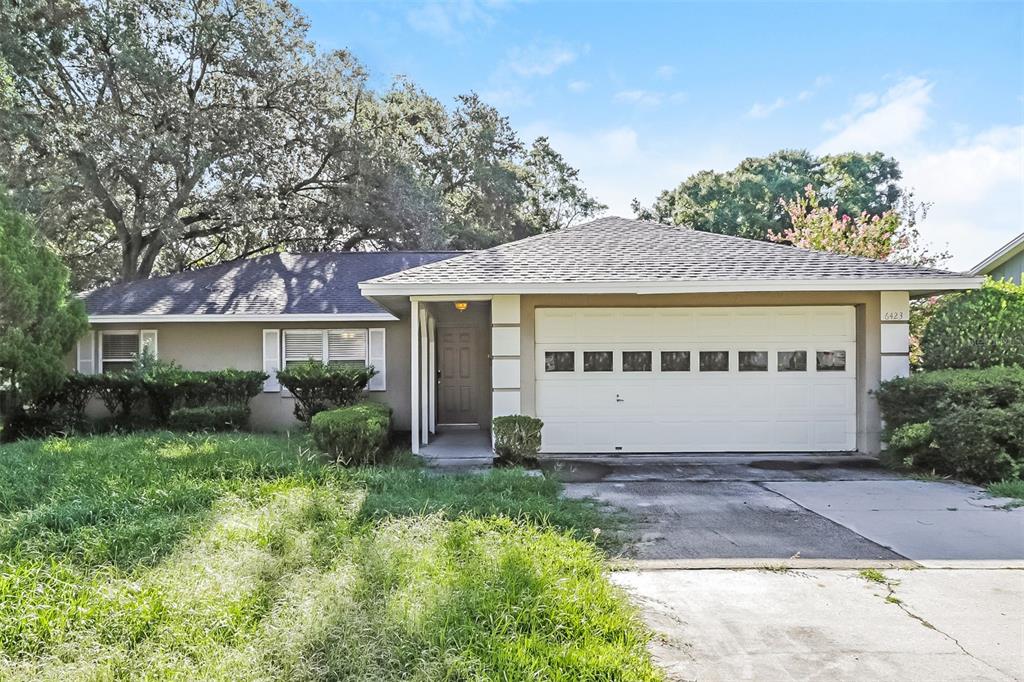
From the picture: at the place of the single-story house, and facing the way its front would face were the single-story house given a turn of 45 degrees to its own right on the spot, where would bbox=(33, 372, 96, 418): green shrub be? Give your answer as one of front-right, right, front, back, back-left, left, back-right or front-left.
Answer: front-right

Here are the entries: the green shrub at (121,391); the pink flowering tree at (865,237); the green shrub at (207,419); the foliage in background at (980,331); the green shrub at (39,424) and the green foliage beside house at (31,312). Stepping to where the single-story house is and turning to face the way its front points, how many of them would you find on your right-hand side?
4

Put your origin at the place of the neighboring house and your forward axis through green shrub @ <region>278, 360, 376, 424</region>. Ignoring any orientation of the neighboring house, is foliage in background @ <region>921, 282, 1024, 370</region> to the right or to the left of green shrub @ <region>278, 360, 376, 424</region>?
left

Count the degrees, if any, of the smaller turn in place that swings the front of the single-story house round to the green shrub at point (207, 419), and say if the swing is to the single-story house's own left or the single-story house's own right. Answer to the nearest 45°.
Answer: approximately 90° to the single-story house's own right

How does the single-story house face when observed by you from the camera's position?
facing the viewer

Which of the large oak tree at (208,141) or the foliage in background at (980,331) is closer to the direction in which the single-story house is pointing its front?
the foliage in background

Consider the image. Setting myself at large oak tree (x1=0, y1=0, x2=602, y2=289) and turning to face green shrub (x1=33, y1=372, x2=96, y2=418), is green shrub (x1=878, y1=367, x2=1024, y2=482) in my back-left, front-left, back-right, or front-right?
front-left

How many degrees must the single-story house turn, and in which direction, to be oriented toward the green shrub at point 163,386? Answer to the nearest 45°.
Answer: approximately 90° to its right

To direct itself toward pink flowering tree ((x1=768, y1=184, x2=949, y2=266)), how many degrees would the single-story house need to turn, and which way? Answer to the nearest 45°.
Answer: approximately 135° to its left

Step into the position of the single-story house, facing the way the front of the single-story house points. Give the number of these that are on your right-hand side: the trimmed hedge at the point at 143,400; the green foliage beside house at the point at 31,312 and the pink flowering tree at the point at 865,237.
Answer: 2

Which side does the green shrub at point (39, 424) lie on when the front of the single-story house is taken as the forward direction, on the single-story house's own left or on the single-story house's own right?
on the single-story house's own right

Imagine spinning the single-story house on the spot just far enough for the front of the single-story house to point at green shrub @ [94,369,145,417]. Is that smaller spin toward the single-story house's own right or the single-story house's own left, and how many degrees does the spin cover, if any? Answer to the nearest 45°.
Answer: approximately 90° to the single-story house's own right

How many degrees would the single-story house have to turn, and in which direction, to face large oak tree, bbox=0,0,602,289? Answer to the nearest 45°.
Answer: approximately 135° to its right

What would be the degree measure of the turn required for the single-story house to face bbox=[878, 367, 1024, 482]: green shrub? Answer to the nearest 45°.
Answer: approximately 45° to its left

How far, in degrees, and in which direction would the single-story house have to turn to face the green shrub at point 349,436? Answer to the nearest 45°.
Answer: approximately 90° to its right
